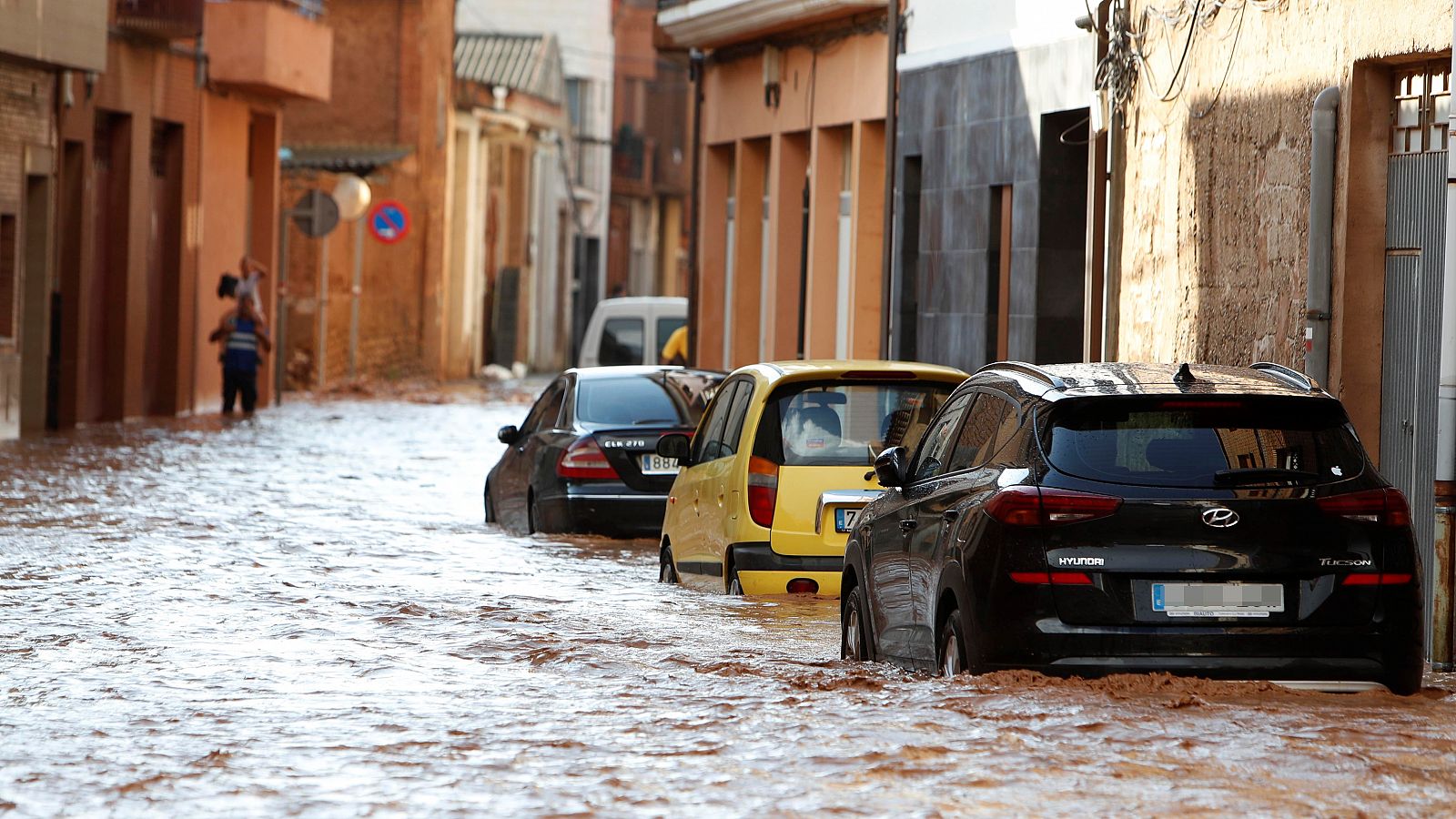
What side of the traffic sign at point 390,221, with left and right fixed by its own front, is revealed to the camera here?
front

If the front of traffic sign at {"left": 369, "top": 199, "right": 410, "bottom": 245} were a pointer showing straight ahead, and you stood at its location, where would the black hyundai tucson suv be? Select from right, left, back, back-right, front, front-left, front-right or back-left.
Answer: front

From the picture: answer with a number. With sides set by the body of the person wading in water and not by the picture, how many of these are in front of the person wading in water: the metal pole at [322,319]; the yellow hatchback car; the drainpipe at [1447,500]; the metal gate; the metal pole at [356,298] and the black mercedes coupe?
4

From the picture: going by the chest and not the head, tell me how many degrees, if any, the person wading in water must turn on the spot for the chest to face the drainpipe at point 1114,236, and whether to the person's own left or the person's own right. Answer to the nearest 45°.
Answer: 0° — they already face it

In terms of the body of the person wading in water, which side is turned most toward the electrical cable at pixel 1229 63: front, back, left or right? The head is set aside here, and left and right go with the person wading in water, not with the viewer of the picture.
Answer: front

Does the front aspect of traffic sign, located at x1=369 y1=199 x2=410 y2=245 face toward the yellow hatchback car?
yes

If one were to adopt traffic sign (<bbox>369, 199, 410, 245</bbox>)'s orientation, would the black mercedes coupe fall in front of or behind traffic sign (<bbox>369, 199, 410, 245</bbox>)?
in front

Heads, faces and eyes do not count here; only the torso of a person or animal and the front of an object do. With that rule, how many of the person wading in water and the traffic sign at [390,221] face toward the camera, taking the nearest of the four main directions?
2

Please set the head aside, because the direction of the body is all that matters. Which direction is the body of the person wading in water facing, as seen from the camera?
toward the camera
